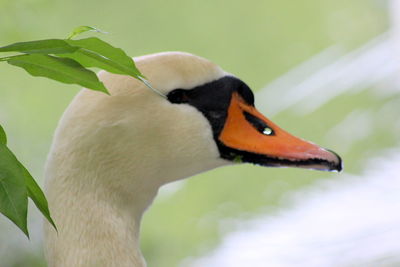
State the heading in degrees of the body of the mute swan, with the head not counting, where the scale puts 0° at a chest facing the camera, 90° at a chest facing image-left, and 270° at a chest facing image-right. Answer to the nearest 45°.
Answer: approximately 270°
